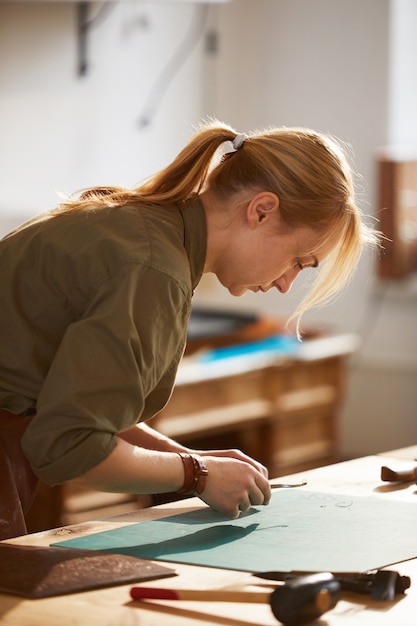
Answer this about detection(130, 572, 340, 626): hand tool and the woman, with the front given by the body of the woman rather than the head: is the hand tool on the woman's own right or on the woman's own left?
on the woman's own right

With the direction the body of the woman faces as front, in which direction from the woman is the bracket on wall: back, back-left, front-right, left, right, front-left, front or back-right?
left

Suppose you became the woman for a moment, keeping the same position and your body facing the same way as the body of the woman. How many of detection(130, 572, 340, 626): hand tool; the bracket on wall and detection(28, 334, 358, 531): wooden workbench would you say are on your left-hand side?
2

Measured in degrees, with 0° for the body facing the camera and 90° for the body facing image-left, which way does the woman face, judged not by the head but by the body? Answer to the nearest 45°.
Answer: approximately 270°

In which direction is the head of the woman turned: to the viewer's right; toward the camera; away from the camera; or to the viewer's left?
to the viewer's right

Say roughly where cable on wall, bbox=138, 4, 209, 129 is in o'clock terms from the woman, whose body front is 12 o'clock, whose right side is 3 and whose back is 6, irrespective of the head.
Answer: The cable on wall is roughly at 9 o'clock from the woman.

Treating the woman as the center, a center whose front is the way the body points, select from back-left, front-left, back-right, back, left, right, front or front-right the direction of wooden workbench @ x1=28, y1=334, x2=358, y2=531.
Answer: left

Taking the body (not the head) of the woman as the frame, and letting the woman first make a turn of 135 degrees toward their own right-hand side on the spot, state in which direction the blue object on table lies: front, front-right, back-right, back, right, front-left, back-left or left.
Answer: back-right
